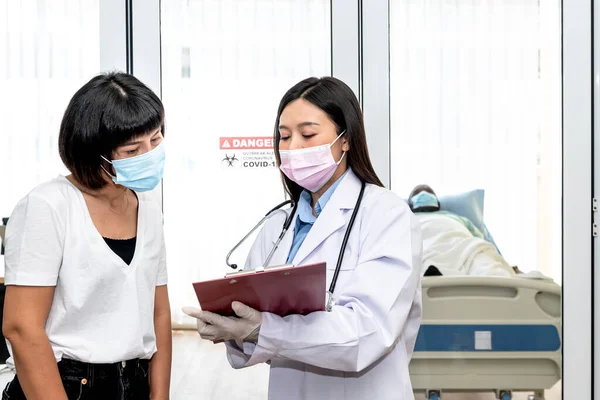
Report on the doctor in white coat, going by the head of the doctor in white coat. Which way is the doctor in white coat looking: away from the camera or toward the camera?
toward the camera

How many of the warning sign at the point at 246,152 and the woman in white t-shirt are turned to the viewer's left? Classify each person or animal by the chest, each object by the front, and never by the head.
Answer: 0

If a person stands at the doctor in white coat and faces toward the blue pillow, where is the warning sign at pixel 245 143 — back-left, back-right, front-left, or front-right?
front-left

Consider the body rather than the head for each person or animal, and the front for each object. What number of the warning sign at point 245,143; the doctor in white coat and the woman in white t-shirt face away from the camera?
0

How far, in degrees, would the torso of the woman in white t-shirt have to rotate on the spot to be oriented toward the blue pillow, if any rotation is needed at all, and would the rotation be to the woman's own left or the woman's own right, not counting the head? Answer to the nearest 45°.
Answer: approximately 90° to the woman's own left

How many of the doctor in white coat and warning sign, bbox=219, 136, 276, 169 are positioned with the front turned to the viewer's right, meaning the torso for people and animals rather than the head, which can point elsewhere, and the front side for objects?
0

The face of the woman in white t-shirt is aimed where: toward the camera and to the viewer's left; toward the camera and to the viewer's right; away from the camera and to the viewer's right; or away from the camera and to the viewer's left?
toward the camera and to the viewer's right

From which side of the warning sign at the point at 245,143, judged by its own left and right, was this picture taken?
front

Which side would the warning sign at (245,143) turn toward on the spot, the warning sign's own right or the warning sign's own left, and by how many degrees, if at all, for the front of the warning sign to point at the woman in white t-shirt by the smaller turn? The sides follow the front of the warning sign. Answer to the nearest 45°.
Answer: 0° — it already faces them

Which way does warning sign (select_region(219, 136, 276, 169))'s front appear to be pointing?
toward the camera

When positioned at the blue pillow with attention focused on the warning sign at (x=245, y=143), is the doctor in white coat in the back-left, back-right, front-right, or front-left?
front-left

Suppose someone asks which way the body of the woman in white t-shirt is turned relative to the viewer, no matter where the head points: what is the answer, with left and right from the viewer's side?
facing the viewer and to the right of the viewer

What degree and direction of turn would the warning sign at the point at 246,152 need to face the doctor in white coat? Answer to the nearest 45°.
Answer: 0° — it already faces them

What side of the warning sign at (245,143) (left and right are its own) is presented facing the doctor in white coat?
front
